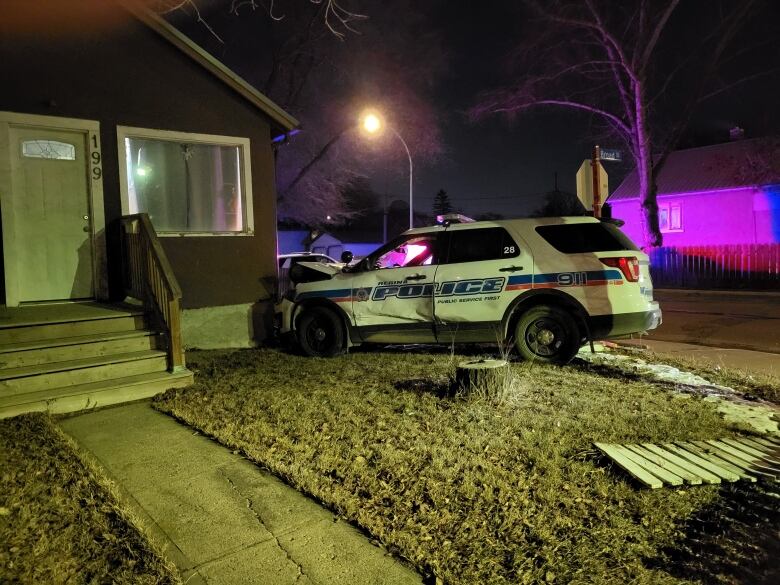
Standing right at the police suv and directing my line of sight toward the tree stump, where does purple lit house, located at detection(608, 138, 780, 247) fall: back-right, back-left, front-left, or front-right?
back-left

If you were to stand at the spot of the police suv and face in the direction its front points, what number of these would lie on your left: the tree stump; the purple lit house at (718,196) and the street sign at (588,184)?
1

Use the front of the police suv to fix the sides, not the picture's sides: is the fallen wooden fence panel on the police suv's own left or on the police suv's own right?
on the police suv's own left

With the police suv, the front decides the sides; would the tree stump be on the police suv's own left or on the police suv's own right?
on the police suv's own left

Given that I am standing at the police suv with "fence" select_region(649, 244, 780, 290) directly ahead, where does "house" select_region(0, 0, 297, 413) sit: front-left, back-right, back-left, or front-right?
back-left

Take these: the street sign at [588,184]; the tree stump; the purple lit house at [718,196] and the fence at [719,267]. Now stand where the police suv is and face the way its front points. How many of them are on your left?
1

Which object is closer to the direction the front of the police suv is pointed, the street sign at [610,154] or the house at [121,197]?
the house

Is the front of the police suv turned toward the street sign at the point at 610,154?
no

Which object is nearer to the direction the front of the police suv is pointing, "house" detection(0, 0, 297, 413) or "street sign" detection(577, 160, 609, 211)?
the house

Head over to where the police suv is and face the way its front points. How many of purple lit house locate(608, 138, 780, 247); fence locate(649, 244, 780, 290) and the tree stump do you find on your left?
1

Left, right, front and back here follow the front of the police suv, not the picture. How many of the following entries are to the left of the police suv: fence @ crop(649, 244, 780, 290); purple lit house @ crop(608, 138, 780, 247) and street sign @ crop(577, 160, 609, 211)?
0

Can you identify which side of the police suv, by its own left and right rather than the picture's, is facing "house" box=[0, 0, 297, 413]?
front

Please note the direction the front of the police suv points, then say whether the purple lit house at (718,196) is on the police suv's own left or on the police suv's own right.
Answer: on the police suv's own right

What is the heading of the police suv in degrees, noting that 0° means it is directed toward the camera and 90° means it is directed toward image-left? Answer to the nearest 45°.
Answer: approximately 90°

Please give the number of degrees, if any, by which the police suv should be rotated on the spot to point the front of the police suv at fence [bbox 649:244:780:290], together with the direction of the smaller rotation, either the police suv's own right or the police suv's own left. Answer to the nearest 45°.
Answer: approximately 135° to the police suv's own right
